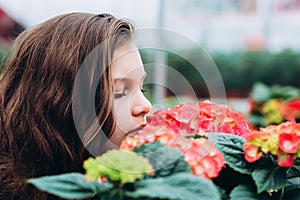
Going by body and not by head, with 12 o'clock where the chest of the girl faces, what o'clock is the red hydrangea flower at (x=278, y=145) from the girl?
The red hydrangea flower is roughly at 1 o'clock from the girl.

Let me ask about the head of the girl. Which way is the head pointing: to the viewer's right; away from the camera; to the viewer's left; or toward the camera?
to the viewer's right

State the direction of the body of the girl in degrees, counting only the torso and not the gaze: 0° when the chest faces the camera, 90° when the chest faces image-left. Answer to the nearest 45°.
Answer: approximately 270°
